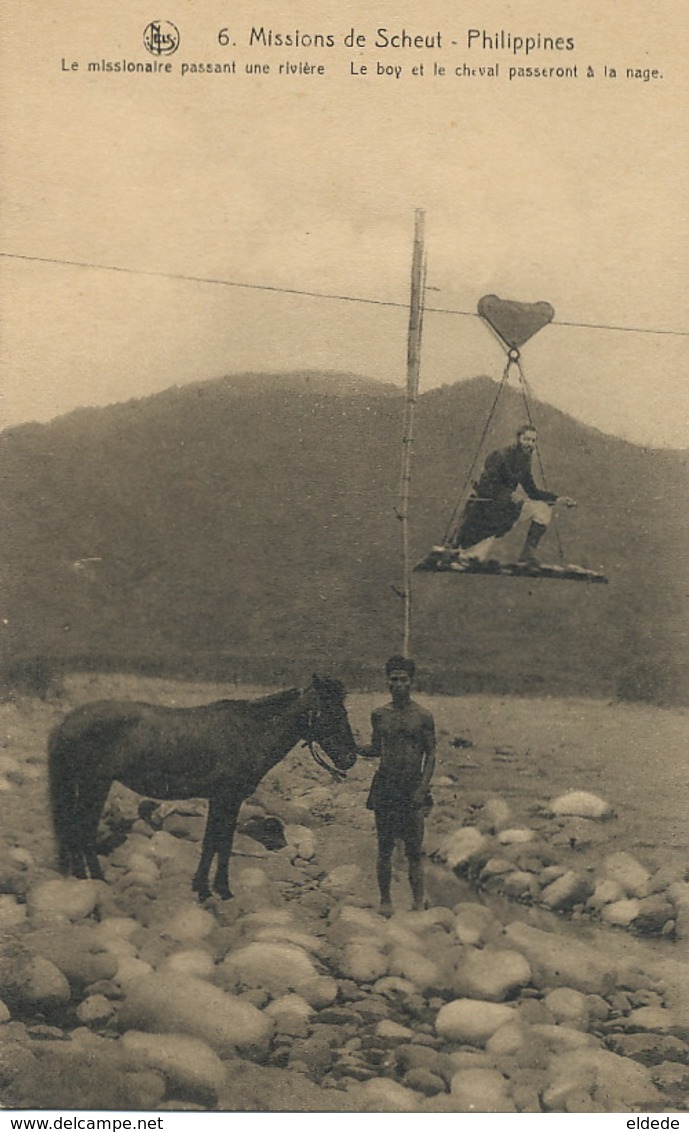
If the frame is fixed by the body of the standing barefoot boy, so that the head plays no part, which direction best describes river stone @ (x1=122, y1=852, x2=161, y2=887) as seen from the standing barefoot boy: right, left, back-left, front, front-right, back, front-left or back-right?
right

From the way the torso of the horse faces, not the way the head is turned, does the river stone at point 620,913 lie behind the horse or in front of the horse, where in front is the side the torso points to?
in front

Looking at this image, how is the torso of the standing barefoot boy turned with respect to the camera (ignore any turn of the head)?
toward the camera

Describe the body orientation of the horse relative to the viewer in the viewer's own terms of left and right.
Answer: facing to the right of the viewer

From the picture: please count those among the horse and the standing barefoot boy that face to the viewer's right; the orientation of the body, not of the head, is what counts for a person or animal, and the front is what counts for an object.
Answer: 1

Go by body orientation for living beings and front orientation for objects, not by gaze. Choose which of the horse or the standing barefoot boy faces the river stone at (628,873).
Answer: the horse

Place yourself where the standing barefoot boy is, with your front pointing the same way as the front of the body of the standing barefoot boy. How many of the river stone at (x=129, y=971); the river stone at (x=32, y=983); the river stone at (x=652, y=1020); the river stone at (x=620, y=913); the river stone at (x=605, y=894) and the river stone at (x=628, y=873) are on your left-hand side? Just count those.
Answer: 4

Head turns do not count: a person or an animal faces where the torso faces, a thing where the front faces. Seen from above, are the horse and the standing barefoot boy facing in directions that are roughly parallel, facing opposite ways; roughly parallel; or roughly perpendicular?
roughly perpendicular
